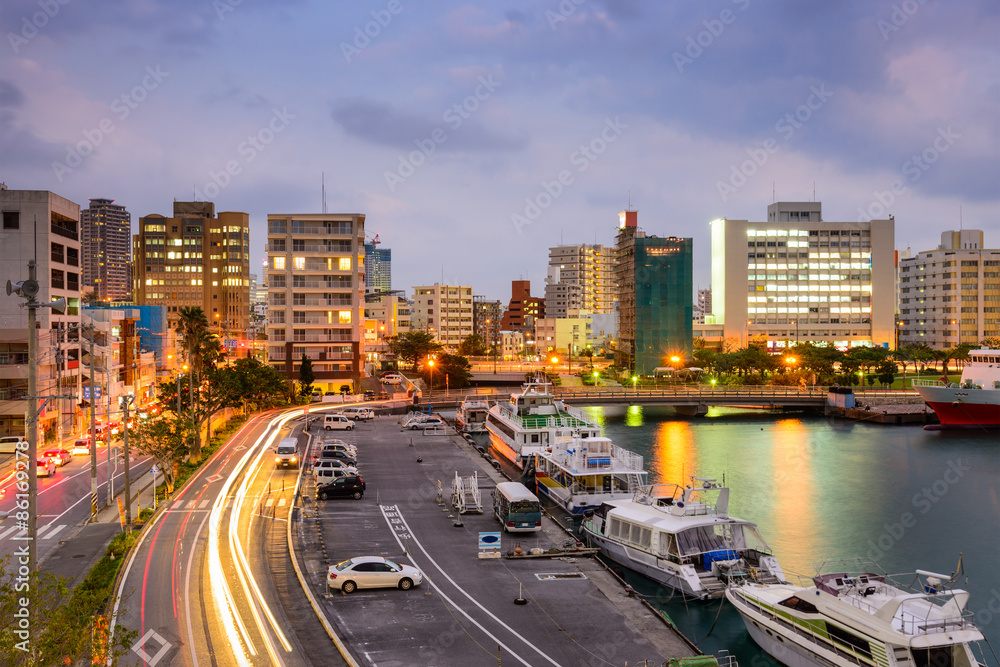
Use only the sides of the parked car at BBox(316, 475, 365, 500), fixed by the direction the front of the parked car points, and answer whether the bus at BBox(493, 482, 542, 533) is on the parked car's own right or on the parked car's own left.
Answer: on the parked car's own left

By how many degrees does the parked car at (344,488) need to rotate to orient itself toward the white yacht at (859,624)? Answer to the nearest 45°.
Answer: approximately 135° to its left

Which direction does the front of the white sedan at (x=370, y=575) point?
to the viewer's right

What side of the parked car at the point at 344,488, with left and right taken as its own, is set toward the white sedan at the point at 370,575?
left

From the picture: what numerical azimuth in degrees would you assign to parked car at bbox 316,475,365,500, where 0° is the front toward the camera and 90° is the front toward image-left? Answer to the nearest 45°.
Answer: approximately 90°

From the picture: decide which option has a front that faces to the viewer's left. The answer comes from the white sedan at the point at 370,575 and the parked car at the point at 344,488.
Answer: the parked car

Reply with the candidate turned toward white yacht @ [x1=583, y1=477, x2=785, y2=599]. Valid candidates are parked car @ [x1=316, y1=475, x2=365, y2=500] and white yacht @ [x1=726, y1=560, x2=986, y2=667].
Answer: white yacht @ [x1=726, y1=560, x2=986, y2=667]

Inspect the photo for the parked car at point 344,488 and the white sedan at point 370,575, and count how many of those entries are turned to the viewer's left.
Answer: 1
